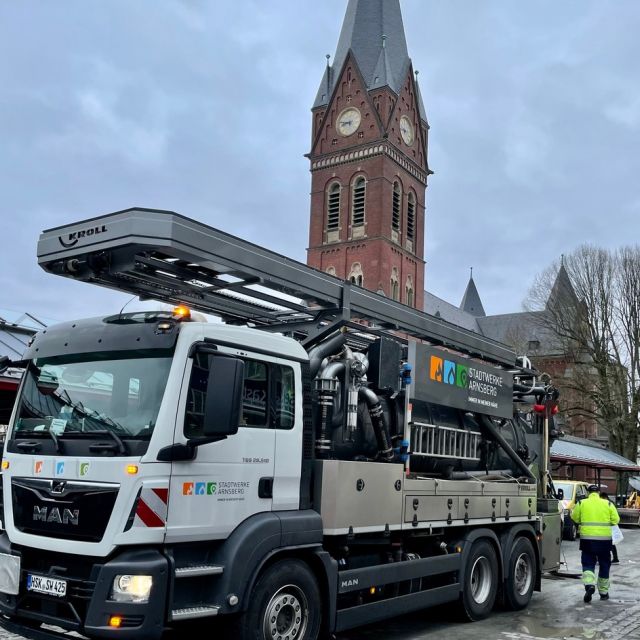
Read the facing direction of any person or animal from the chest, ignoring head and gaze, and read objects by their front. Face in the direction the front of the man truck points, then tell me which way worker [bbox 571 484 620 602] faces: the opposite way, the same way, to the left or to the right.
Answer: the opposite way

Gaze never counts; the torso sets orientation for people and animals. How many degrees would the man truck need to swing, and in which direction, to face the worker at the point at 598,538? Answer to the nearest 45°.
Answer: approximately 180°

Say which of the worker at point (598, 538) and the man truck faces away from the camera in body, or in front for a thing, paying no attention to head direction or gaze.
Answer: the worker

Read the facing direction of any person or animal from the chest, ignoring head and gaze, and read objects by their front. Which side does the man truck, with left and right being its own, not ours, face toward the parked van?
back

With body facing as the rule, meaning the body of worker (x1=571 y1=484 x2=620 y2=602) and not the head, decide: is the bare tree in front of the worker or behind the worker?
in front

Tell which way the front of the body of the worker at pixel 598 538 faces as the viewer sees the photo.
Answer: away from the camera

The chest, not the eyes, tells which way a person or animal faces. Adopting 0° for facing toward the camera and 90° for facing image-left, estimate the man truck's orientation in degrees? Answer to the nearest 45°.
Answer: approximately 45°

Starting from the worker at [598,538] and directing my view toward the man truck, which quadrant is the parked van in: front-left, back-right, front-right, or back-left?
back-right

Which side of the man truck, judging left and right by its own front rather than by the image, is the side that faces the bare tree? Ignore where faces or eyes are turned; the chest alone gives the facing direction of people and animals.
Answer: back
